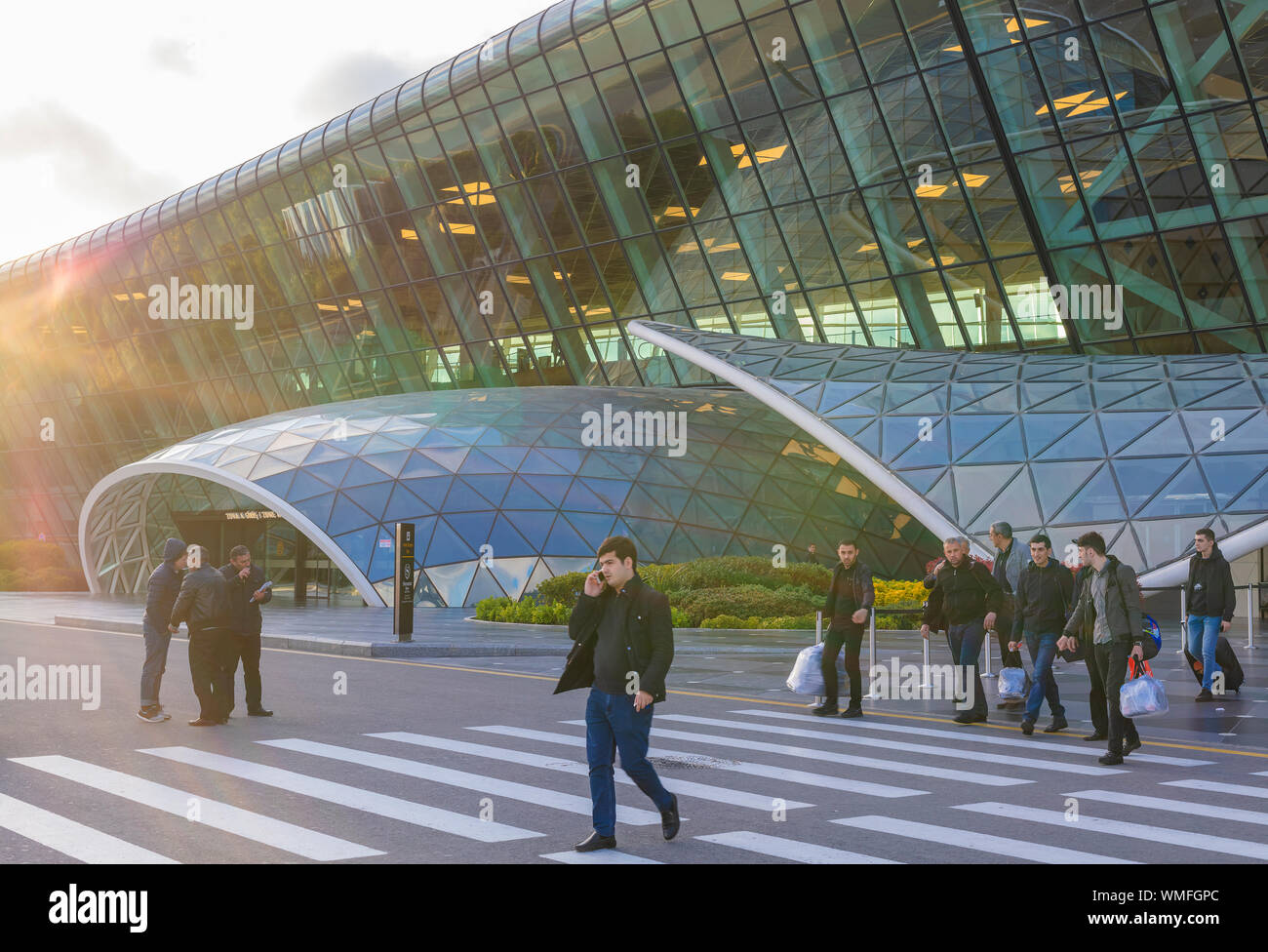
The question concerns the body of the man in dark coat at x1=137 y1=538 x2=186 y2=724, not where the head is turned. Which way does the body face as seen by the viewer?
to the viewer's right

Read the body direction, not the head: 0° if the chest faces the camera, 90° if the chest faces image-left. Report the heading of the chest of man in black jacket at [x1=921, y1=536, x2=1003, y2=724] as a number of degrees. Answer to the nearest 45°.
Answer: approximately 45°

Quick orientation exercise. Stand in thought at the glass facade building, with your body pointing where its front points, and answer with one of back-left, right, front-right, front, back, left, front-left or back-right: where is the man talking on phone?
front-left

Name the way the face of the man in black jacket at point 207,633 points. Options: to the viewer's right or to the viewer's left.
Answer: to the viewer's left

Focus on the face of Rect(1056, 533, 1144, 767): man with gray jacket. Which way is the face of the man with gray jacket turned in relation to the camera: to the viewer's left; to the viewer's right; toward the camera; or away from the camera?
to the viewer's left

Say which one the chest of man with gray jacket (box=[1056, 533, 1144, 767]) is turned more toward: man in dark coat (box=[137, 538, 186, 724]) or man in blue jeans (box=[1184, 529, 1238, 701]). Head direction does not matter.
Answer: the man in dark coat

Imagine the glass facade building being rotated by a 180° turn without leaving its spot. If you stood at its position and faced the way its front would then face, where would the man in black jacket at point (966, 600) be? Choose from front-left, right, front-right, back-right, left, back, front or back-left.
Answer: back-right

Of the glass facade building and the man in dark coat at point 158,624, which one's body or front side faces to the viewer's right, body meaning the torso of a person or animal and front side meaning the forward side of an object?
the man in dark coat
